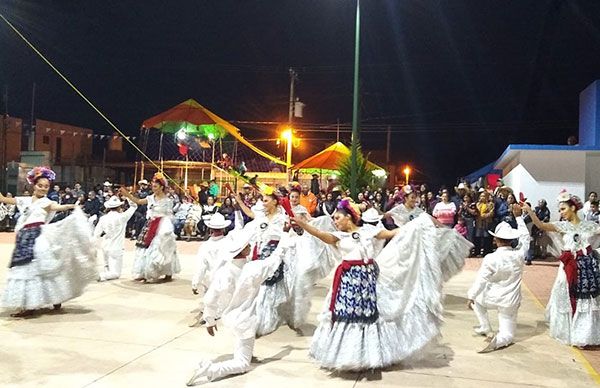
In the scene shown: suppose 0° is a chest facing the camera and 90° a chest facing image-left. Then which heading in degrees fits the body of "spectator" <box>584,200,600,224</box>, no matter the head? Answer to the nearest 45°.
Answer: approximately 45°

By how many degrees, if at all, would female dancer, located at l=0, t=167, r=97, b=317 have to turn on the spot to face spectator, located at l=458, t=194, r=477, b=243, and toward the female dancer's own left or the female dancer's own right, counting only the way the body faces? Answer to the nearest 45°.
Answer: approximately 135° to the female dancer's own left

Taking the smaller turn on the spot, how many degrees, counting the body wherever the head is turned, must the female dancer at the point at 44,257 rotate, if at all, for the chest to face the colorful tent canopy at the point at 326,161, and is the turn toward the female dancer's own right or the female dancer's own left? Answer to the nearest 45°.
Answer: approximately 180°

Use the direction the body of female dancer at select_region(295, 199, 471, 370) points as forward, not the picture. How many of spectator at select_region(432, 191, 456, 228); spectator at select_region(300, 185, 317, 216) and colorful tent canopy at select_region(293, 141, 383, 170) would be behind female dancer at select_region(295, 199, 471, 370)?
3

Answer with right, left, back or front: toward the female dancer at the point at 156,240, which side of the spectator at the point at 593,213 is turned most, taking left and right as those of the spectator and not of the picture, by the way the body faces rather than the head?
front

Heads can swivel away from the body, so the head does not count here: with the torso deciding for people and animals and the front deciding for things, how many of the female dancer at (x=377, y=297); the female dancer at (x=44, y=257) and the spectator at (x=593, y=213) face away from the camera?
0

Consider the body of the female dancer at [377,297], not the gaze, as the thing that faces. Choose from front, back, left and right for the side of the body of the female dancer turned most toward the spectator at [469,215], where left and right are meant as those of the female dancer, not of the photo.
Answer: back

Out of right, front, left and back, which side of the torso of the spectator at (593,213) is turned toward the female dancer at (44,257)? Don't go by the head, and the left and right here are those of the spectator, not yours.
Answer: front

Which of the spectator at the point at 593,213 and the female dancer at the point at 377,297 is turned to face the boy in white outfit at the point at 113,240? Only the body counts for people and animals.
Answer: the spectator

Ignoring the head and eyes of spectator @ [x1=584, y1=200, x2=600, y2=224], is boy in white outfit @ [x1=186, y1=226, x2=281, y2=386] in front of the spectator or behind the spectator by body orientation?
in front

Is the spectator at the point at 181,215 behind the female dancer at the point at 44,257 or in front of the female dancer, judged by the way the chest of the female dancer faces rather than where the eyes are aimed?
behind

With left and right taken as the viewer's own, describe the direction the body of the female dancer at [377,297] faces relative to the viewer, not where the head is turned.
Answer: facing the viewer

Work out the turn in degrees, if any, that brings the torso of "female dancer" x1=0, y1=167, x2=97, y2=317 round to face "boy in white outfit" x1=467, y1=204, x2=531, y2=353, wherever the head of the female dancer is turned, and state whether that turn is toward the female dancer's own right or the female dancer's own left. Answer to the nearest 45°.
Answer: approximately 90° to the female dancer's own left
